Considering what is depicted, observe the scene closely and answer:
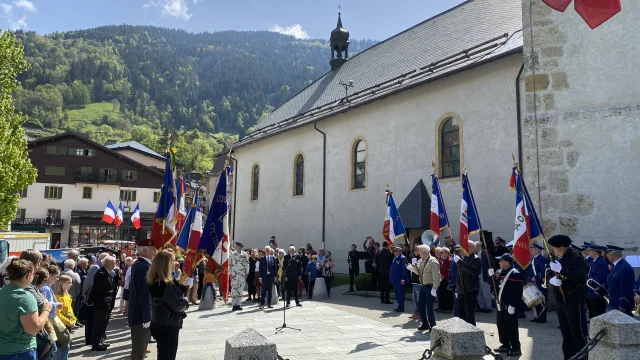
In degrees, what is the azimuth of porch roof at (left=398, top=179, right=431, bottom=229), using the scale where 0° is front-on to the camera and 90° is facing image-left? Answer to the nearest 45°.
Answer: approximately 45°

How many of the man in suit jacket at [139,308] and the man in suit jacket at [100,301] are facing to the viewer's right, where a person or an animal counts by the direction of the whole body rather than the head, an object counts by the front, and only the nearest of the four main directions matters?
2

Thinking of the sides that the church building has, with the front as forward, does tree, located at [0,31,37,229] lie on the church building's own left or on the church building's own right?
on the church building's own right

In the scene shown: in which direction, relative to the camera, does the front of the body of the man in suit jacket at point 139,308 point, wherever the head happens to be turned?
to the viewer's right

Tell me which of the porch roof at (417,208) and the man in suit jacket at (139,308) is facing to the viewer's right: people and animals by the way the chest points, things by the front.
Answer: the man in suit jacket

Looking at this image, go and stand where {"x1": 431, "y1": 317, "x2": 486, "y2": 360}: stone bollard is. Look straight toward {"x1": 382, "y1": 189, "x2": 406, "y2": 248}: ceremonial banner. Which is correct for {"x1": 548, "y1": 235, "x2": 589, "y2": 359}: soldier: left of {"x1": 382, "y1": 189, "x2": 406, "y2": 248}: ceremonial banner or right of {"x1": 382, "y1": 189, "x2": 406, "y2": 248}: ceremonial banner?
right

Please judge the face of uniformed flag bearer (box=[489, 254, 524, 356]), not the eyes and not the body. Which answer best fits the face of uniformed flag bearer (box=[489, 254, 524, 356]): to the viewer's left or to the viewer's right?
to the viewer's left
